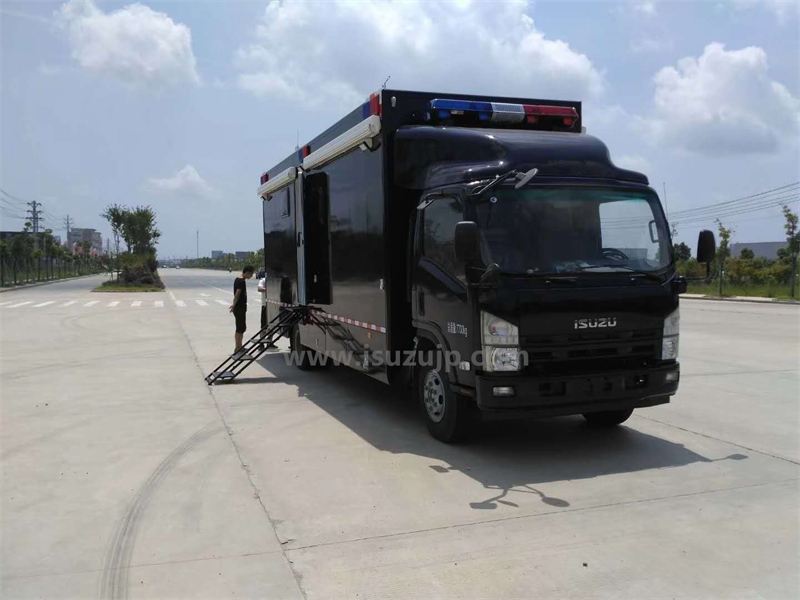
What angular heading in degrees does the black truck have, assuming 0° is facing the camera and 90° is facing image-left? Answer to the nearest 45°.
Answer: approximately 315°
